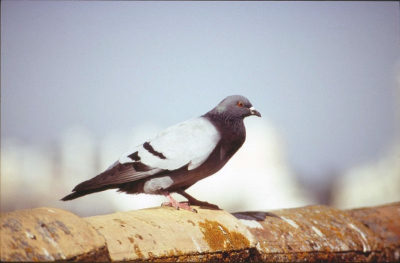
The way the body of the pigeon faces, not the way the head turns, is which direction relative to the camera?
to the viewer's right
